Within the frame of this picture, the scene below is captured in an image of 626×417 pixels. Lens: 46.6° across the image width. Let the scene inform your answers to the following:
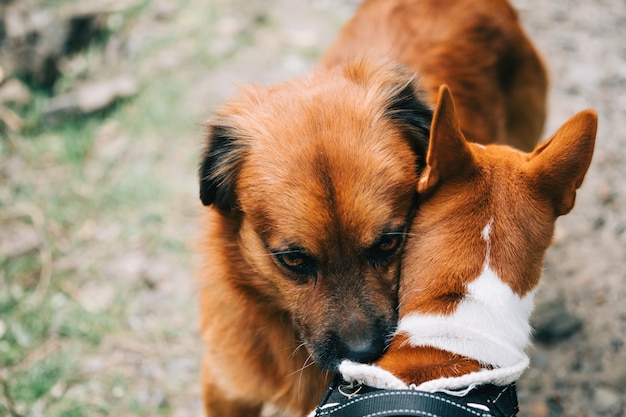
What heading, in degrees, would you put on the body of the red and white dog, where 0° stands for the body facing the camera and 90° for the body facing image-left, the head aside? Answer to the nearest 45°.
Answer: approximately 180°

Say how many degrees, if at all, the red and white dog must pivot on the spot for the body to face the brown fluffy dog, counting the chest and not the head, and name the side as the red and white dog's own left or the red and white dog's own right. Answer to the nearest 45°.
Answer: approximately 45° to the red and white dog's own left
